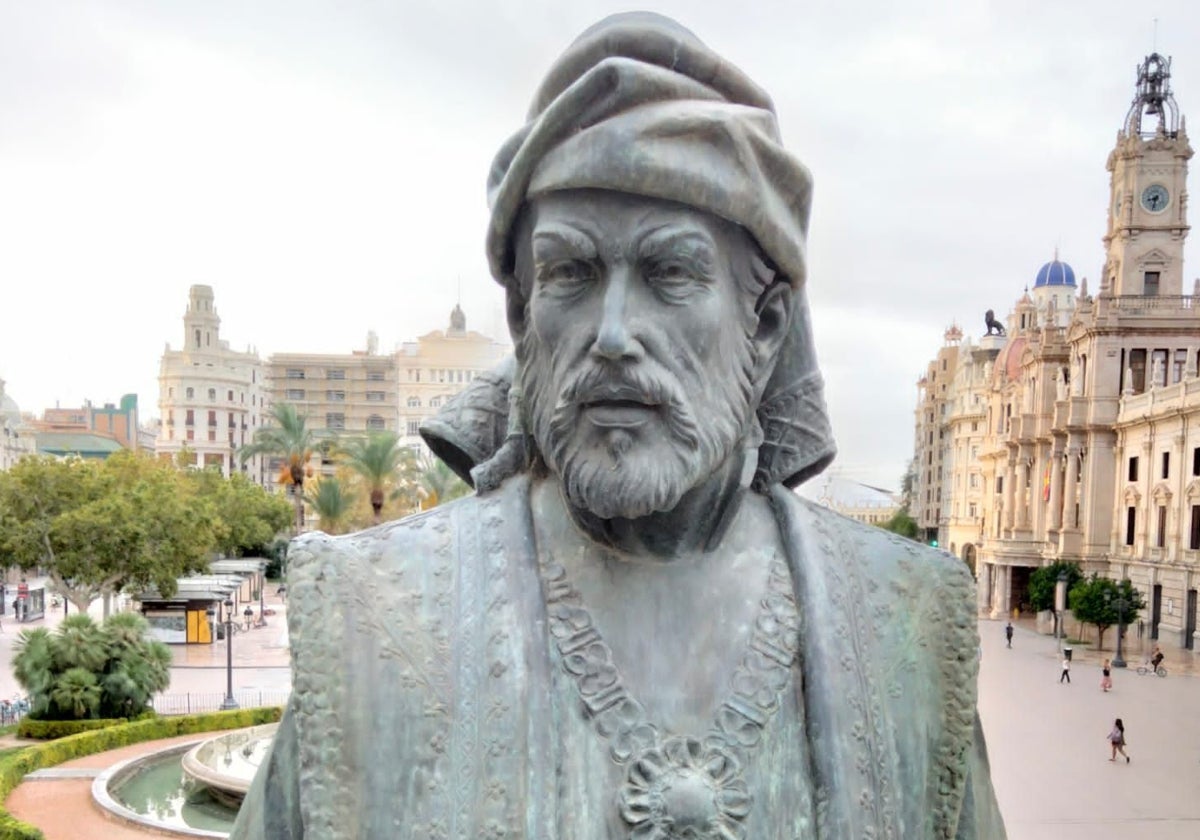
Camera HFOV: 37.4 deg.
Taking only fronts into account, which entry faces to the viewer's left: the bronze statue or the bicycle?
the bicycle

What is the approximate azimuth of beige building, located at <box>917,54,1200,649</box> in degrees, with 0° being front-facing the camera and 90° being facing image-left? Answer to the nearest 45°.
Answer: approximately 45°

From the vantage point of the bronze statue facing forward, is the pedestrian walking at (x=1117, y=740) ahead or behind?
behind

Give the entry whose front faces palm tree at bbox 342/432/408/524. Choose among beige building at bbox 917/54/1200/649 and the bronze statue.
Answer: the beige building

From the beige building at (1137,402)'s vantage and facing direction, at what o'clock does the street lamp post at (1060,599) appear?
The street lamp post is roughly at 11 o'clock from the beige building.

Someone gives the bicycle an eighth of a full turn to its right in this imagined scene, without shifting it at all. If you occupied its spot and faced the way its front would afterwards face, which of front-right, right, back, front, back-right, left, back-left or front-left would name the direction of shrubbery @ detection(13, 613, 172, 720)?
left

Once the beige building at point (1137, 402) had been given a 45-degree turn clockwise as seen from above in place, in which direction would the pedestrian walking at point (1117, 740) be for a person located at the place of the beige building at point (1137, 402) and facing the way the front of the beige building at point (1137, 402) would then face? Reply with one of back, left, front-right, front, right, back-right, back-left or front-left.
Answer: left

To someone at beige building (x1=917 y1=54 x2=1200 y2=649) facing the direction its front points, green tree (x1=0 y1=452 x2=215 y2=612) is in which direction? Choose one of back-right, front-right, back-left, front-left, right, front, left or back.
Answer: front

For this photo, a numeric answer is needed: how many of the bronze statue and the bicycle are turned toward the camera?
1

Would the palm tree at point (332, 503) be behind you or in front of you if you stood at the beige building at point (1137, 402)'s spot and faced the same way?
in front

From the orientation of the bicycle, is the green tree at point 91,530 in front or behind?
in front

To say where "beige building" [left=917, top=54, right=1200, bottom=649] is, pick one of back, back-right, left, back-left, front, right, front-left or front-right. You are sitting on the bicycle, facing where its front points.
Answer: right

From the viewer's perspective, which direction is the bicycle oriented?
to the viewer's left

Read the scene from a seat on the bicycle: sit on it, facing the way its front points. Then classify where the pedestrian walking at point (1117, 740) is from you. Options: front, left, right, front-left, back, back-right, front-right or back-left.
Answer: left

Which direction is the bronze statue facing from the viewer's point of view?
toward the camera
